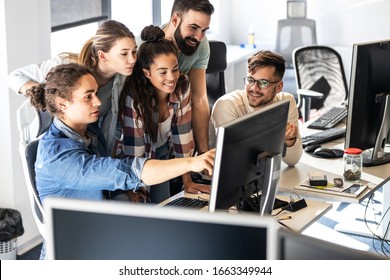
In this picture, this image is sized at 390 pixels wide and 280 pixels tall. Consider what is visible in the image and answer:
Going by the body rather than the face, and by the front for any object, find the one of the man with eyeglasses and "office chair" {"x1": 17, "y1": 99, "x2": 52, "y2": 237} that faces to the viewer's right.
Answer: the office chair

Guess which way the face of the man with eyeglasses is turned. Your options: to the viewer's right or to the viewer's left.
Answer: to the viewer's left

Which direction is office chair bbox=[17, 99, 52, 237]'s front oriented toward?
to the viewer's right

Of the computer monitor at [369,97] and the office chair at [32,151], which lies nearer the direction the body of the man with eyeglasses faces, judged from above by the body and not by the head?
the office chair

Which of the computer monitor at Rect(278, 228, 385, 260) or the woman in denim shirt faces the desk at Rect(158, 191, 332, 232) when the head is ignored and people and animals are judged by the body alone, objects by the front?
the woman in denim shirt

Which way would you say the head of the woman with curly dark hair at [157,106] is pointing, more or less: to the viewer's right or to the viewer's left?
to the viewer's right
